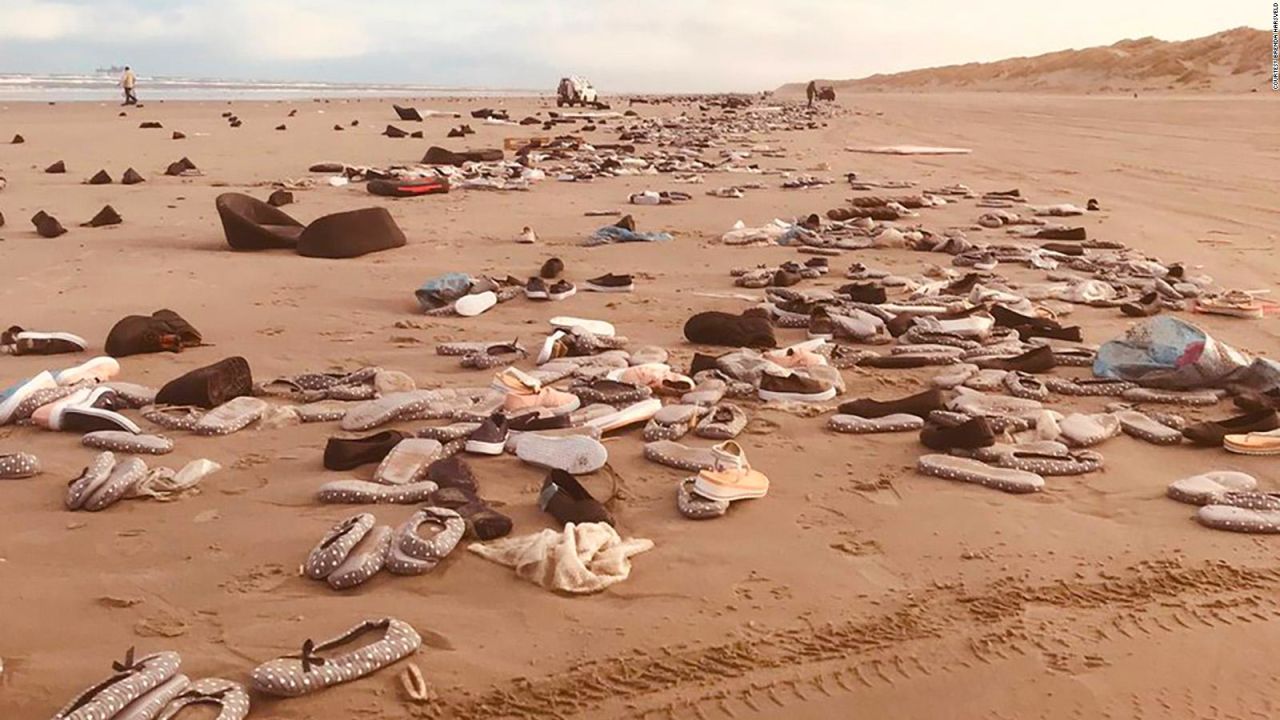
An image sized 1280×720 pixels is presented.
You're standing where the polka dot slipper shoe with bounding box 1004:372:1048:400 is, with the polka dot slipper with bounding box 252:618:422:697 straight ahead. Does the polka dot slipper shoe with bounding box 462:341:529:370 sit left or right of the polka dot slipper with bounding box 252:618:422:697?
right

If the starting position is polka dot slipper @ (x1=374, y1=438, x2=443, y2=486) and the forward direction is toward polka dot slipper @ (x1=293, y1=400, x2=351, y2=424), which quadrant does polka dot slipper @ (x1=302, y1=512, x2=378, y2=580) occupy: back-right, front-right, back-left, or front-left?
back-left

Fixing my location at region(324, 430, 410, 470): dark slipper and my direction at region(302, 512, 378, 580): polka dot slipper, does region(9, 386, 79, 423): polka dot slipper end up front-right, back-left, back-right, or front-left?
back-right

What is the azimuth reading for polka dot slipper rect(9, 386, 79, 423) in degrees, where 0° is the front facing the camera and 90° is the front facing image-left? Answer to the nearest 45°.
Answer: approximately 45°

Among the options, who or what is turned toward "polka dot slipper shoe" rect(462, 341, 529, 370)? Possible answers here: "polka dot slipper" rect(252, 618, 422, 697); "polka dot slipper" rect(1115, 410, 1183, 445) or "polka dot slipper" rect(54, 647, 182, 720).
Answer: "polka dot slipper" rect(54, 647, 182, 720)

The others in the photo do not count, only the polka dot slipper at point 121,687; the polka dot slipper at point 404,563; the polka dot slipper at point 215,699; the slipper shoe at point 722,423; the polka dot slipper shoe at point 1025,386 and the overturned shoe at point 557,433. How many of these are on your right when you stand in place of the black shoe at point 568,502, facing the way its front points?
3
